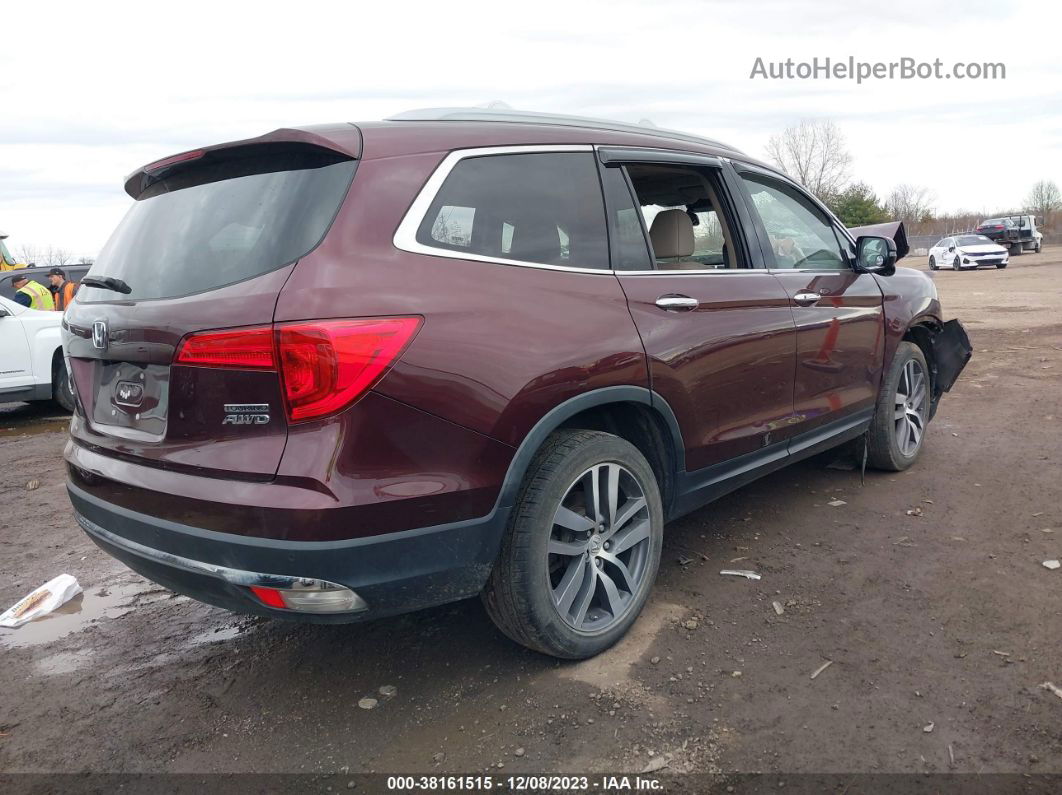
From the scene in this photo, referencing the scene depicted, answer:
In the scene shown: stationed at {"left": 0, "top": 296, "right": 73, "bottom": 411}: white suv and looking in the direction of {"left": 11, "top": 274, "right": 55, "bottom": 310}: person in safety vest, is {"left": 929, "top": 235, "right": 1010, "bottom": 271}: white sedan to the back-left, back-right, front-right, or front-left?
front-right

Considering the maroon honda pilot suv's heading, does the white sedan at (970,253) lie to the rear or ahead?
ahead

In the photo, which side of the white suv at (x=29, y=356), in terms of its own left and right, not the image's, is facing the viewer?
right

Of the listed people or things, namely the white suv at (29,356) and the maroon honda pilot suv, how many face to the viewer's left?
0

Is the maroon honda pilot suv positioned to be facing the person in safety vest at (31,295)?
no

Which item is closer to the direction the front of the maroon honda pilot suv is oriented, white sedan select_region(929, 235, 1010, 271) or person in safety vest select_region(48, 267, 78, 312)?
the white sedan

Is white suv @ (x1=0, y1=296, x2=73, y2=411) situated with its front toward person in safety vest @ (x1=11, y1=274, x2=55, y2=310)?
no

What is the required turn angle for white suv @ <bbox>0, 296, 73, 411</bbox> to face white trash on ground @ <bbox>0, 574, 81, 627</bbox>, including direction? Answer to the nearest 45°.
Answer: approximately 90° to its right

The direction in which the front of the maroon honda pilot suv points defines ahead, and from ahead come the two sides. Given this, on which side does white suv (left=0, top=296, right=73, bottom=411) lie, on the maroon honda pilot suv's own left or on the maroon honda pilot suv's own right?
on the maroon honda pilot suv's own left

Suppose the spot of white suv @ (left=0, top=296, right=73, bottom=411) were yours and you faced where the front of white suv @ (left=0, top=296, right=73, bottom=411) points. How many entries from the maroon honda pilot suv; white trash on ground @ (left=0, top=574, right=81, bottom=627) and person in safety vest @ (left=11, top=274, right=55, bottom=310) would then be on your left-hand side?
1

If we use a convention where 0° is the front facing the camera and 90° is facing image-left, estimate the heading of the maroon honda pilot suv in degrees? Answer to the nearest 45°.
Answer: approximately 225°

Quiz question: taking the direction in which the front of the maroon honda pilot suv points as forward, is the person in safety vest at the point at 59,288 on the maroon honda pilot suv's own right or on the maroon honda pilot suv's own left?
on the maroon honda pilot suv's own left

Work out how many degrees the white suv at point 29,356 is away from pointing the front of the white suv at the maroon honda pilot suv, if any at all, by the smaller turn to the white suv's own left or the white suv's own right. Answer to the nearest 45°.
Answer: approximately 90° to the white suv's own right

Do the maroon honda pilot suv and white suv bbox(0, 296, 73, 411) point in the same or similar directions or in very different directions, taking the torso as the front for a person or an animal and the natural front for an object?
same or similar directions
